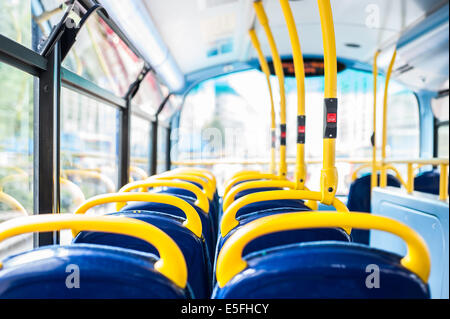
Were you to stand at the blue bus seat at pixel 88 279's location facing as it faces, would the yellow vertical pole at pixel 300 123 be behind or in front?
in front

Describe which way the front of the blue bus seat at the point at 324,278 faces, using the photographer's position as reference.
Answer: facing away from the viewer

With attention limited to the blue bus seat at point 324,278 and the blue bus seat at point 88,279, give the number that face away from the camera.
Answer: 2

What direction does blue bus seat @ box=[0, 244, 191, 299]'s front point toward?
away from the camera

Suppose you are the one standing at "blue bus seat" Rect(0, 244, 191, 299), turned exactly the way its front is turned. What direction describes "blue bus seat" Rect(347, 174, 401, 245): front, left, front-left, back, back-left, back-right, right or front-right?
front-right

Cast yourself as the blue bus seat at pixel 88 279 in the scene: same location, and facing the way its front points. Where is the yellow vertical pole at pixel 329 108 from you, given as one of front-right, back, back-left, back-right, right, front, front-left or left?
front-right
